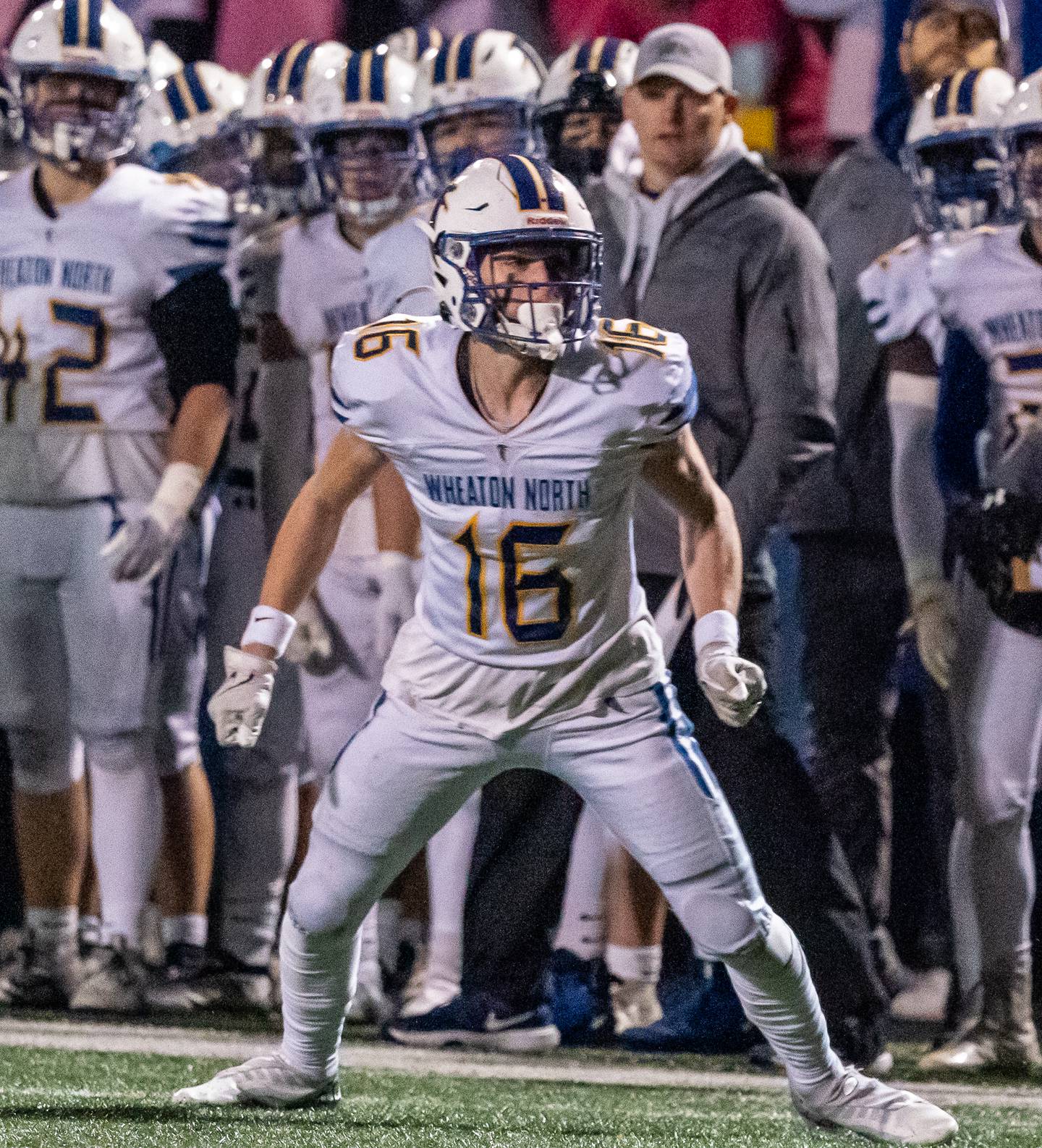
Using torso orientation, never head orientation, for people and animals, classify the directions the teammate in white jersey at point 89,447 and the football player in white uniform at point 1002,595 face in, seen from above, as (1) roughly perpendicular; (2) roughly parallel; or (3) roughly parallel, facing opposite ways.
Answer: roughly parallel

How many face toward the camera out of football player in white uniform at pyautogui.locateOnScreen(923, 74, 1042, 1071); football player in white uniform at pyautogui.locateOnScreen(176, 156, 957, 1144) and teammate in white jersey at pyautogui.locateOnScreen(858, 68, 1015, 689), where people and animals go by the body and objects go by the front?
3

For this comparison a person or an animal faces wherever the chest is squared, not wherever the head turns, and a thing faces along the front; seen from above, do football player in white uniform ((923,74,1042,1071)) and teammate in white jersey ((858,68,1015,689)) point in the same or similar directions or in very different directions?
same or similar directions

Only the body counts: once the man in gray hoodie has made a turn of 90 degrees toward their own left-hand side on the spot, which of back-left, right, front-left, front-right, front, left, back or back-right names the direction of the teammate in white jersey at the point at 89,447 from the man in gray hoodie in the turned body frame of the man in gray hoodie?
back-right

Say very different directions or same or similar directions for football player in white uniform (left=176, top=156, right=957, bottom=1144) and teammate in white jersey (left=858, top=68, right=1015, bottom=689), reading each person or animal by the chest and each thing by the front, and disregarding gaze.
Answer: same or similar directions

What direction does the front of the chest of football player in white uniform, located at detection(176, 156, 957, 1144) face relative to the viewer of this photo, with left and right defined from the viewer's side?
facing the viewer

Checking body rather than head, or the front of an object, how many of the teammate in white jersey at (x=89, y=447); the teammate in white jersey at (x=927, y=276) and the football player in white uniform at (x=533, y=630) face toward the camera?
3

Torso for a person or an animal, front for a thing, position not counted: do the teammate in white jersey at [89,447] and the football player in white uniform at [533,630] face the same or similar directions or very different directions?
same or similar directions

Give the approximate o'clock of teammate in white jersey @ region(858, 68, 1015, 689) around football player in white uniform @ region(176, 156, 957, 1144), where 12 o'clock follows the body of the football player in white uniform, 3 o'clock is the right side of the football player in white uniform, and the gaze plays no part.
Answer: The teammate in white jersey is roughly at 7 o'clock from the football player in white uniform.

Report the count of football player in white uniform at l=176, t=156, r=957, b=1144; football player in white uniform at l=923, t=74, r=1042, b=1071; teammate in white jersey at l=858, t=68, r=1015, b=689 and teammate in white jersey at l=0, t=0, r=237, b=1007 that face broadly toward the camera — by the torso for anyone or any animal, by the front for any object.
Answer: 4

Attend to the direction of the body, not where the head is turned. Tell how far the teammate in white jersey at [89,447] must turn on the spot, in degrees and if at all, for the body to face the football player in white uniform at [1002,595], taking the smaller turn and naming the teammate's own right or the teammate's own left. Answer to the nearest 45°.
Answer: approximately 45° to the teammate's own left

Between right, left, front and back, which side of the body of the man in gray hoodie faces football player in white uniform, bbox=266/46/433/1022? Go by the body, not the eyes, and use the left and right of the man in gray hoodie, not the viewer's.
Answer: right

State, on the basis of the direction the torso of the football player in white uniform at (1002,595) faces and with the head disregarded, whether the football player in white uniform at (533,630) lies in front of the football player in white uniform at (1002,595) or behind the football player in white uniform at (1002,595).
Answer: in front

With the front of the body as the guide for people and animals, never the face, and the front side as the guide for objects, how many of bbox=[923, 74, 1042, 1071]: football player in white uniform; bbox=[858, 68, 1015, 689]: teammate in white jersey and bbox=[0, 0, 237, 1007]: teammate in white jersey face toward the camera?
3

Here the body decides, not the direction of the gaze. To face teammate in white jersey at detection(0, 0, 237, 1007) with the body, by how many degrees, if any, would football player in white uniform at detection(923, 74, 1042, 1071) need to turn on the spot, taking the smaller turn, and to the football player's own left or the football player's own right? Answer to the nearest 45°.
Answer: approximately 90° to the football player's own right
